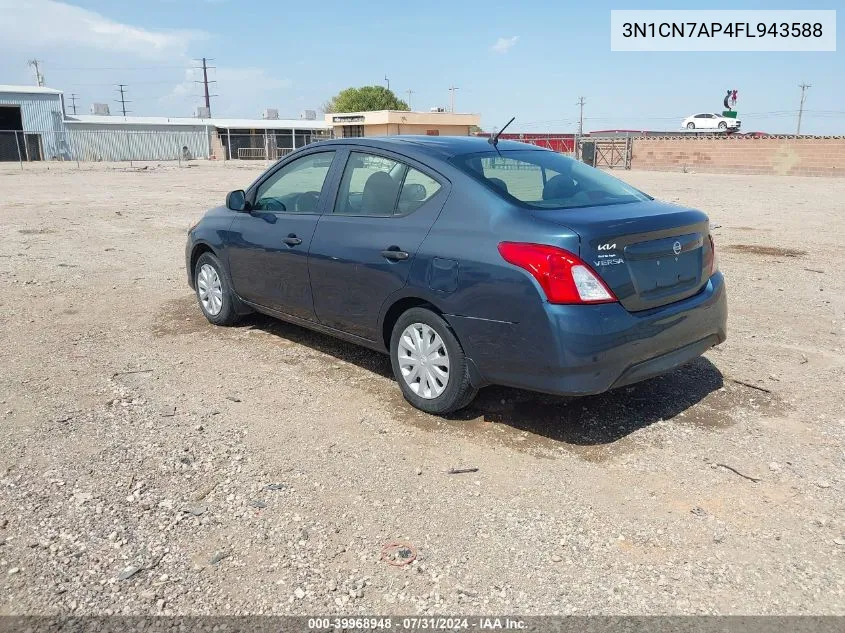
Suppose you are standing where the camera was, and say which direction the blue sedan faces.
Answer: facing away from the viewer and to the left of the viewer

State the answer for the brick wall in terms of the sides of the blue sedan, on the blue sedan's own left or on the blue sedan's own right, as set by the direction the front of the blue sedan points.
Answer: on the blue sedan's own right
